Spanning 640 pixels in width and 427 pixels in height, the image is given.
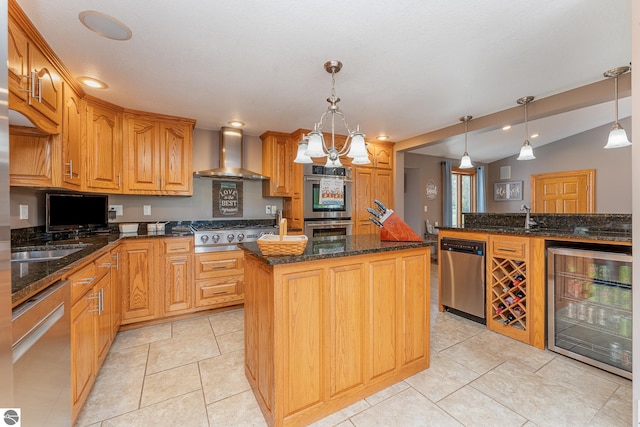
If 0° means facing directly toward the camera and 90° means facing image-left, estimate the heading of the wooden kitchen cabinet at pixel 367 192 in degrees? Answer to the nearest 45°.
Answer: approximately 0°

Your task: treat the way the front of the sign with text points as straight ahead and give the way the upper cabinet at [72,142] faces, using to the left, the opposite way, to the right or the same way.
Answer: to the left

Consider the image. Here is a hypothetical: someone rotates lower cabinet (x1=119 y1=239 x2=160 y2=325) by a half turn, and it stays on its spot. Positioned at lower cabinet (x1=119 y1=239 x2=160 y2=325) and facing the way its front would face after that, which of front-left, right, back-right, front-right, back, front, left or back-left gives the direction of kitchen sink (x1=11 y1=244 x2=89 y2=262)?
left

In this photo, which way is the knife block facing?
to the viewer's left

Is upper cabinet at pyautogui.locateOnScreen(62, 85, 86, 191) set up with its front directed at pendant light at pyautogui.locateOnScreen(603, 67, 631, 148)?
yes
